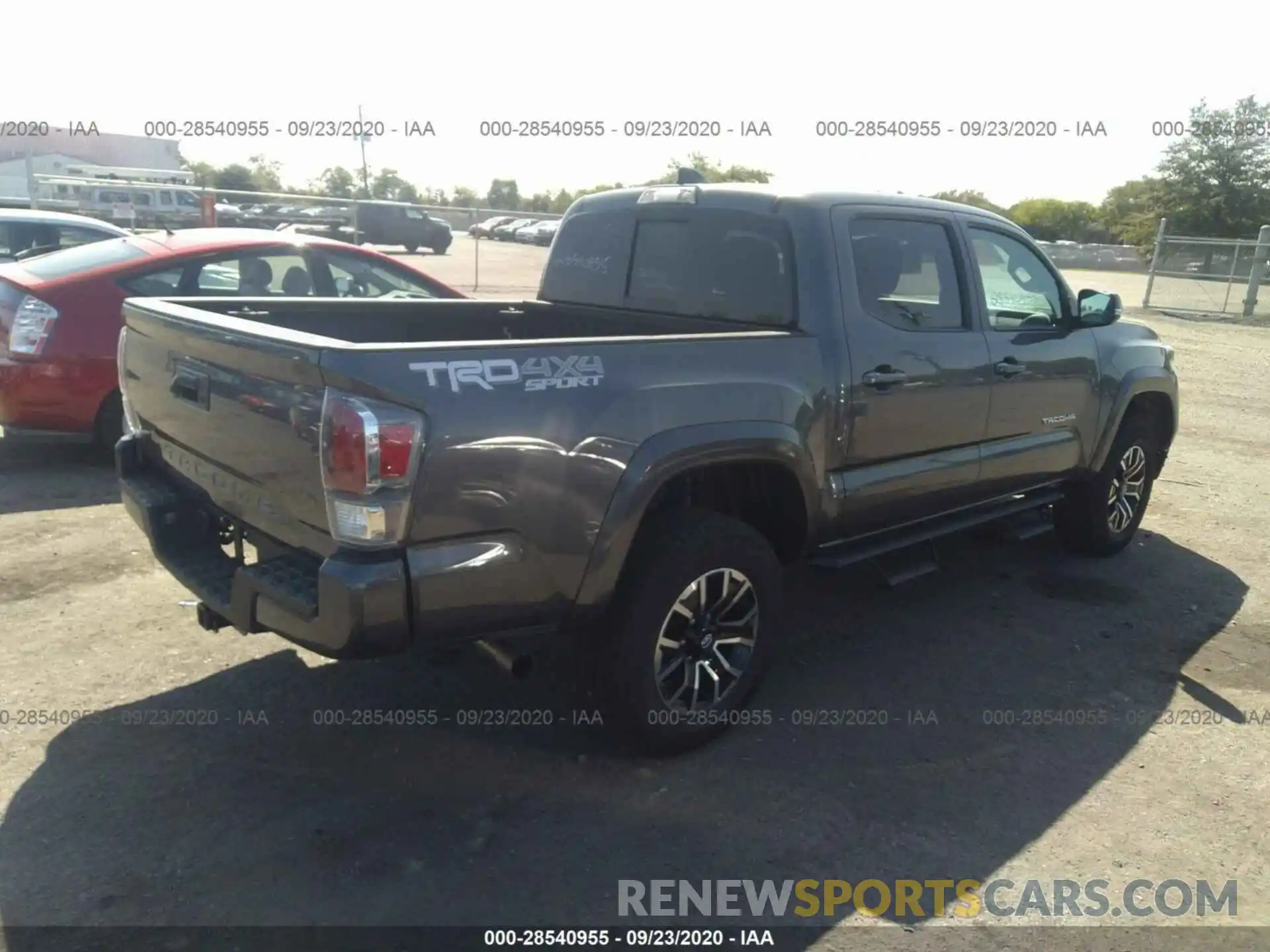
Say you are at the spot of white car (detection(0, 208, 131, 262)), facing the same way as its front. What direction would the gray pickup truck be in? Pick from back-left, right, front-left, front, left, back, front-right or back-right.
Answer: right

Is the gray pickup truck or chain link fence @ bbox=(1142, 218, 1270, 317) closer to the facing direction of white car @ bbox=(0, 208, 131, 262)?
the chain link fence

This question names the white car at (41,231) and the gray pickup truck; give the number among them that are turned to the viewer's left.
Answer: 0

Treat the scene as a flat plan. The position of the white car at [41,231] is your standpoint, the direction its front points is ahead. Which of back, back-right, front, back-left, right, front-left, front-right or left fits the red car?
right

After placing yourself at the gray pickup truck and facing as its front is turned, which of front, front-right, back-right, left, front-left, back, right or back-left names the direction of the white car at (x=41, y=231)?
left

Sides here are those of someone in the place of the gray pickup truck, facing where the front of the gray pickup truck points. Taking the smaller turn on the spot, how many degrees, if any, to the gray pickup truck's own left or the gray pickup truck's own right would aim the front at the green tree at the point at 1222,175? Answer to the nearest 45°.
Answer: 0° — it already faces it

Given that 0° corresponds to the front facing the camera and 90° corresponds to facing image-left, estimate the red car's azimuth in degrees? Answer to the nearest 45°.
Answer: approximately 225°

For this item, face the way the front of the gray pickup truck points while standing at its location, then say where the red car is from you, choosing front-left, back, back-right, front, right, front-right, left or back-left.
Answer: left

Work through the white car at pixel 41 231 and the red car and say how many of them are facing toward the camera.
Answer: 0

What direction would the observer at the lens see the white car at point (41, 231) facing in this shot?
facing to the right of the viewer

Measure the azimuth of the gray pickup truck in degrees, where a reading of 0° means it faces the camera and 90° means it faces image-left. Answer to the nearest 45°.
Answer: approximately 225°
